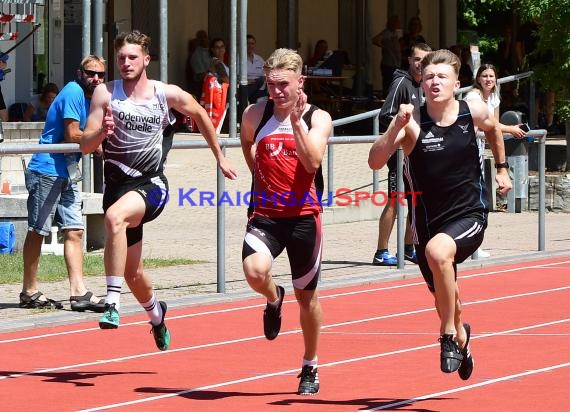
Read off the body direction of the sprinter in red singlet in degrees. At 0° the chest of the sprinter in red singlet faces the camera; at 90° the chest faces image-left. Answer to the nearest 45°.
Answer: approximately 0°

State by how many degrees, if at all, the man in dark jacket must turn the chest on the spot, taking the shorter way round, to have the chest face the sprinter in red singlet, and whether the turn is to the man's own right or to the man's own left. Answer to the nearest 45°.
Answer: approximately 45° to the man's own right

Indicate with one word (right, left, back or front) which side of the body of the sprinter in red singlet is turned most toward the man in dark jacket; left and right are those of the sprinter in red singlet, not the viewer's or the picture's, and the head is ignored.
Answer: back

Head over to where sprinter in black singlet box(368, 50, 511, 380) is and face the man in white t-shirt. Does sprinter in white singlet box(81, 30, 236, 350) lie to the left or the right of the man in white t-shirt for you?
left

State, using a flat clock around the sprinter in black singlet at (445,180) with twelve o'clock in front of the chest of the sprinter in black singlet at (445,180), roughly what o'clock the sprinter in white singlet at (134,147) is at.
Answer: the sprinter in white singlet at (134,147) is roughly at 4 o'clock from the sprinter in black singlet at (445,180).

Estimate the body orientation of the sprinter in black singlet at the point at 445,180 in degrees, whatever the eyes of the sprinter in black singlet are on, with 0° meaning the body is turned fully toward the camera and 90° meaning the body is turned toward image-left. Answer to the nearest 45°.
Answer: approximately 0°
